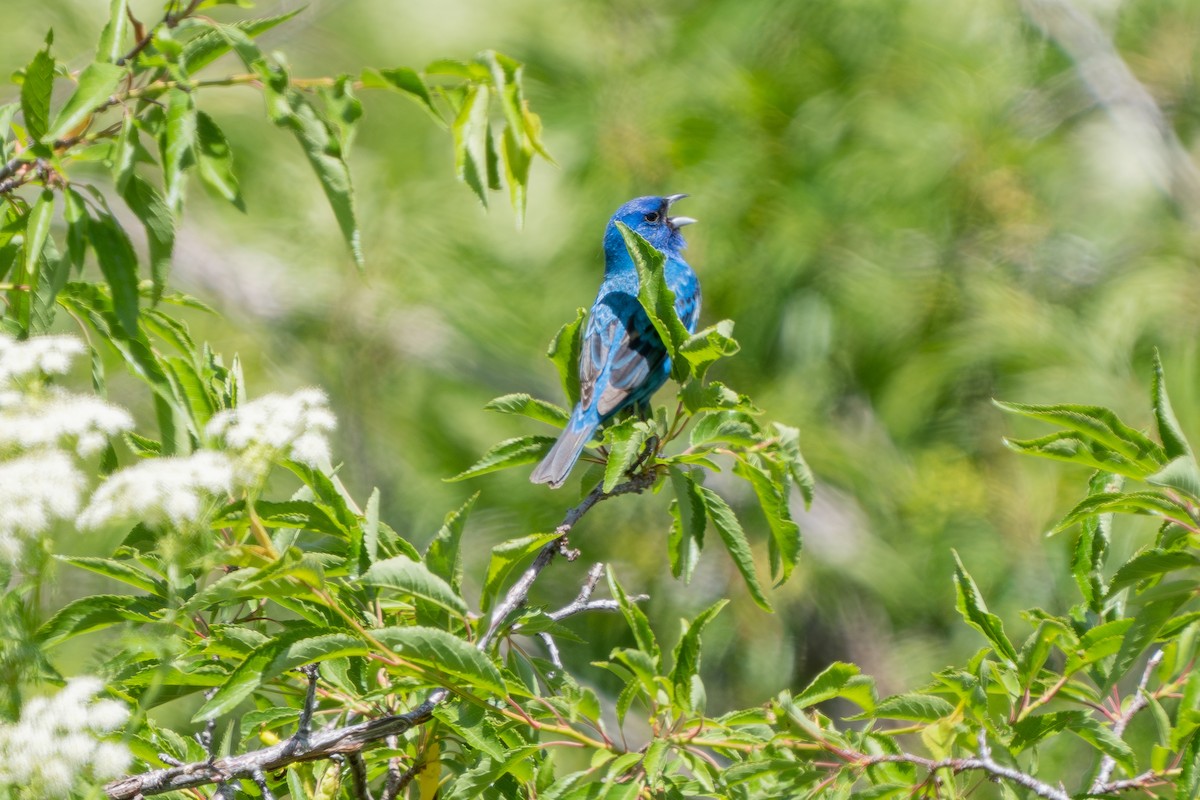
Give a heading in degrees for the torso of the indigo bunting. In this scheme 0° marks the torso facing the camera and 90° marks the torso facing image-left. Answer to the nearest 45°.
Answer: approximately 225°

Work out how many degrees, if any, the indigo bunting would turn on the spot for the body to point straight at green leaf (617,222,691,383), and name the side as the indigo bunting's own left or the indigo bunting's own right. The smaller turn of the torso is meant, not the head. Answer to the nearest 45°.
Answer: approximately 135° to the indigo bunting's own right

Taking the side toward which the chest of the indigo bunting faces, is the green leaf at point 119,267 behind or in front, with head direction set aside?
behind

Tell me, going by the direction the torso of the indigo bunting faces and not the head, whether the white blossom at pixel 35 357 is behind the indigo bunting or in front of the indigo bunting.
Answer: behind

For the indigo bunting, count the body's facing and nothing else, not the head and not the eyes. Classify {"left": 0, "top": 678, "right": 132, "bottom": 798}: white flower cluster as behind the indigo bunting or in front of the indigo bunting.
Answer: behind
